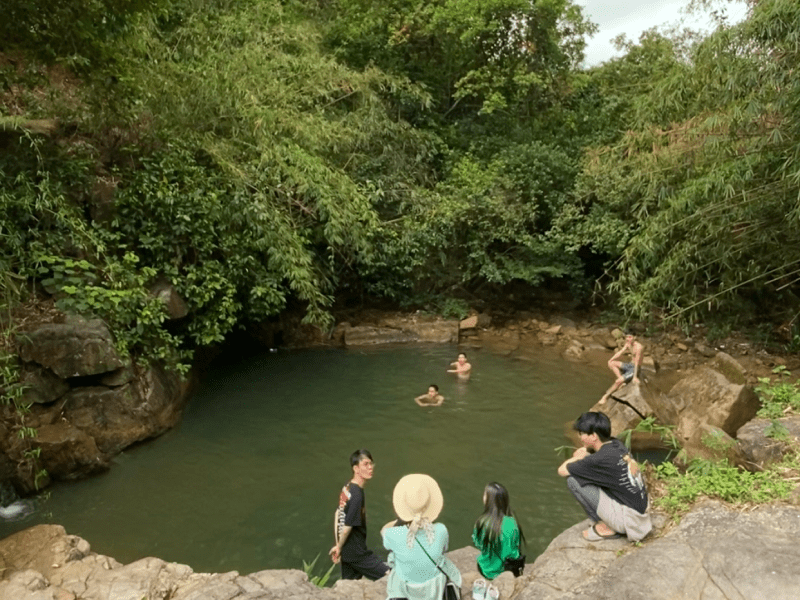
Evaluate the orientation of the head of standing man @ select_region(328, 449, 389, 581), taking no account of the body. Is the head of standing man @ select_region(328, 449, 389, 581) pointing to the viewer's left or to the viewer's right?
to the viewer's right

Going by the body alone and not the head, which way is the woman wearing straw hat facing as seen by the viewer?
away from the camera

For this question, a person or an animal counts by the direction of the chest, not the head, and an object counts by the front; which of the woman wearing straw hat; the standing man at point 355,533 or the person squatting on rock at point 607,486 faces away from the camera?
the woman wearing straw hat

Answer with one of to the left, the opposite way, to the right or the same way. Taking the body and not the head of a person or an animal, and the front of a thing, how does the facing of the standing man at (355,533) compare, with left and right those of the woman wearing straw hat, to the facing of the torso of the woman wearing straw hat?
to the right

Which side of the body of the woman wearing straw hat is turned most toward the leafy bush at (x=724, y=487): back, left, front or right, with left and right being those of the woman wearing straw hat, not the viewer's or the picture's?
right

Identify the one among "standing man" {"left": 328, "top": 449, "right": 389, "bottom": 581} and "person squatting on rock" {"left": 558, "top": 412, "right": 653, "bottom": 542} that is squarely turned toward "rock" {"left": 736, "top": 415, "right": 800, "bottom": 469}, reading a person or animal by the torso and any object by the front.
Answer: the standing man

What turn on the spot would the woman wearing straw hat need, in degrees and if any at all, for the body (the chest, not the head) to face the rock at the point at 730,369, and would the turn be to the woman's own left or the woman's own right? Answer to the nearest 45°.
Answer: approximately 45° to the woman's own right

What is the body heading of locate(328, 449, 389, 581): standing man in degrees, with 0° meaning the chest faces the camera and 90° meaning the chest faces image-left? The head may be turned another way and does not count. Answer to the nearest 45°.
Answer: approximately 270°

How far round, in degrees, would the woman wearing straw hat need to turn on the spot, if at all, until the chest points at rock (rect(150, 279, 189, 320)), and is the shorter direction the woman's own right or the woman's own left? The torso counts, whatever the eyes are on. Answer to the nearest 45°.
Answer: approximately 45° to the woman's own left

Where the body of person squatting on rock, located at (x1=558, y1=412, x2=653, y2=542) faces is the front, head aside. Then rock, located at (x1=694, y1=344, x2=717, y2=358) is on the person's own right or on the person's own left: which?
on the person's own right

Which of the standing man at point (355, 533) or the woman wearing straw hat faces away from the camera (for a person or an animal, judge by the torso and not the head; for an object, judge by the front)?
the woman wearing straw hat

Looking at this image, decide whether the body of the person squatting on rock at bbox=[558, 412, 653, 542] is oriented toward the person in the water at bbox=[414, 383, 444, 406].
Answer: no

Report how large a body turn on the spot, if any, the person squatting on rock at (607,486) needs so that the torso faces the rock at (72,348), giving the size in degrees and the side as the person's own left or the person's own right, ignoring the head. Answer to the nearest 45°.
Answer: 0° — they already face it

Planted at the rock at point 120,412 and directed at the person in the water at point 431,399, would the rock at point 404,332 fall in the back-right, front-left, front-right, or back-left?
front-left

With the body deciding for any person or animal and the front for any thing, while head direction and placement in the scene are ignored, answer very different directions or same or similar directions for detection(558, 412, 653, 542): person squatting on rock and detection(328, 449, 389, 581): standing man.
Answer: very different directions

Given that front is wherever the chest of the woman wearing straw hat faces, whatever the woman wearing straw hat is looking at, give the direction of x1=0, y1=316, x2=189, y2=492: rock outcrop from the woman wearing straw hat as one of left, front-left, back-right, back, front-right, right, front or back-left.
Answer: front-left

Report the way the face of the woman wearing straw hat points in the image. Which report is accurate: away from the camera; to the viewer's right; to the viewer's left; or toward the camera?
away from the camera

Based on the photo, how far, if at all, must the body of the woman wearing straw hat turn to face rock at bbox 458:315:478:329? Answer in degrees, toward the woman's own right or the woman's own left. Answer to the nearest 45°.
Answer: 0° — they already face it

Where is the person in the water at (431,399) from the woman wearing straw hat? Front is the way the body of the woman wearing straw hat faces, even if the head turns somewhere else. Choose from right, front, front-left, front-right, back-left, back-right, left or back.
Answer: front

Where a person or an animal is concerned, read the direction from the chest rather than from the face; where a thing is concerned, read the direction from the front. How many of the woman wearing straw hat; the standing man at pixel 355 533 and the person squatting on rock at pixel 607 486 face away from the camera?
1

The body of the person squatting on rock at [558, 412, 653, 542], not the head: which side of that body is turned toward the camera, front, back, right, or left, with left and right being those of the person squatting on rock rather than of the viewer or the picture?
left
